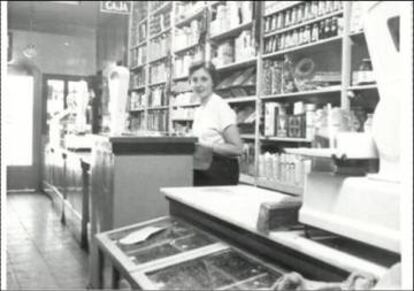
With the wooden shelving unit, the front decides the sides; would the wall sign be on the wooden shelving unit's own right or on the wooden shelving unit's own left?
on the wooden shelving unit's own right

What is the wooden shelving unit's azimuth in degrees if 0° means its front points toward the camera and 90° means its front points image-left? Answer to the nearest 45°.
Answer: approximately 45°

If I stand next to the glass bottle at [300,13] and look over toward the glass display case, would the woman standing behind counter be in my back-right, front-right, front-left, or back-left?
front-right

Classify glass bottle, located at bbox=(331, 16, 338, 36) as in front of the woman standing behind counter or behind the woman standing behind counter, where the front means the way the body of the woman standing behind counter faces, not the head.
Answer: behind

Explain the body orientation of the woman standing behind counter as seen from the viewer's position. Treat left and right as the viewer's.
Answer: facing the viewer and to the left of the viewer

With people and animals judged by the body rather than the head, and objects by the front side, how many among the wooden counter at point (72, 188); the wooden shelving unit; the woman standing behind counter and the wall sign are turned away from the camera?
0

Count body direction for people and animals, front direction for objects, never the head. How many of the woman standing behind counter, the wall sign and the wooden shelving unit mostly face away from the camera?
0

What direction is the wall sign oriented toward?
toward the camera

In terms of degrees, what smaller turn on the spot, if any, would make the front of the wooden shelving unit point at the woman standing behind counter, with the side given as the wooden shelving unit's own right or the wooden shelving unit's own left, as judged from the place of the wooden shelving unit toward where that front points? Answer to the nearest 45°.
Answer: approximately 45° to the wooden shelving unit's own left
